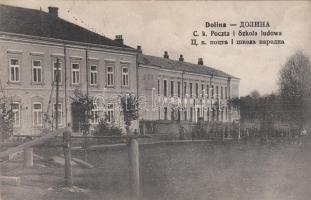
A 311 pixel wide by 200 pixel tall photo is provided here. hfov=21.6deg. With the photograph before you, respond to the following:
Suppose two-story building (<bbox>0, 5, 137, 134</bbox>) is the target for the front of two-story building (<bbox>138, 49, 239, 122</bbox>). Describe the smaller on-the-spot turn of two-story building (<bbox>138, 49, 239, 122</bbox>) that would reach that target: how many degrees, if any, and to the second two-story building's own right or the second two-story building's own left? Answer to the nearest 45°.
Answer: approximately 90° to the second two-story building's own right

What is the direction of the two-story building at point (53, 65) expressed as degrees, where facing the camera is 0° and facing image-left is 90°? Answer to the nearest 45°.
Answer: approximately 315°

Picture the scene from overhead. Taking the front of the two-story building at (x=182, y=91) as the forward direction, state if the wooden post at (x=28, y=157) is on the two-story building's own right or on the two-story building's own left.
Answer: on the two-story building's own right

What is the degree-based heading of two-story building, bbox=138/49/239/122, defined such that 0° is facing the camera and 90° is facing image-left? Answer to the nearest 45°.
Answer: approximately 315°
